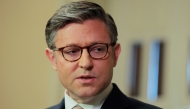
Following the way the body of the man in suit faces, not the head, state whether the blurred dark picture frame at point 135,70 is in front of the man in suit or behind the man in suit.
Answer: behind

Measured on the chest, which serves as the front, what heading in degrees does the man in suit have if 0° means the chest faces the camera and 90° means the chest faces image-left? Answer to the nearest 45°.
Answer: approximately 45°
